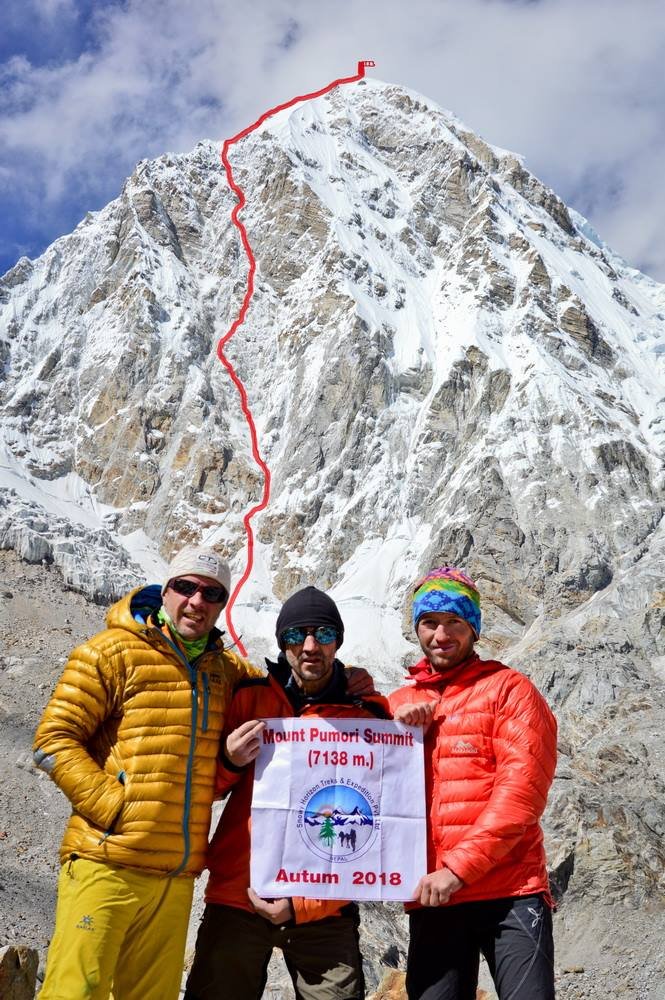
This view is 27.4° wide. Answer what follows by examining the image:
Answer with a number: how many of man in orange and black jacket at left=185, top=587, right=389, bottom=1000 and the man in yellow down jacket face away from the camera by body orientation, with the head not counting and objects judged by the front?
0

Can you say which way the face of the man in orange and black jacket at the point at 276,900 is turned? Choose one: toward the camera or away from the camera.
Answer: toward the camera

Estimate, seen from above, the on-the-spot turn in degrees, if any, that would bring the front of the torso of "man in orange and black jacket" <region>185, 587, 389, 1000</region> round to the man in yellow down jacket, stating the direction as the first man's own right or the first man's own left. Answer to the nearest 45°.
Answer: approximately 45° to the first man's own right

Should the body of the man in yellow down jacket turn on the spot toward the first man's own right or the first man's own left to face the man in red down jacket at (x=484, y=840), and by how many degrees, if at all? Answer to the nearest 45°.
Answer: approximately 45° to the first man's own left

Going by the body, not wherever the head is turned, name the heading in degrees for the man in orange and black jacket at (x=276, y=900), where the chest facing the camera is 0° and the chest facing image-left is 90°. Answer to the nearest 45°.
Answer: approximately 0°

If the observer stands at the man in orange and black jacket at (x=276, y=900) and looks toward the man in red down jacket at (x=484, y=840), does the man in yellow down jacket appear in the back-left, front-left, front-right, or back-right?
back-right

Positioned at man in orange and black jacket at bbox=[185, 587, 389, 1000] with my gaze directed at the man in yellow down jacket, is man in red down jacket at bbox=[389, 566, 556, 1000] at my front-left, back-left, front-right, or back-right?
back-left

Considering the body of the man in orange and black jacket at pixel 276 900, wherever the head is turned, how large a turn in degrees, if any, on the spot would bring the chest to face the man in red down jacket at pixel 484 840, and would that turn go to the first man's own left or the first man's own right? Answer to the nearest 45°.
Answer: approximately 90° to the first man's own left

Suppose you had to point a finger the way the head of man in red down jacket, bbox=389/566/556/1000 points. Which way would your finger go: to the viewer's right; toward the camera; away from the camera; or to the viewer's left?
toward the camera

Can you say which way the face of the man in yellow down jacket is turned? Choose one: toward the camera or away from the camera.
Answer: toward the camera
